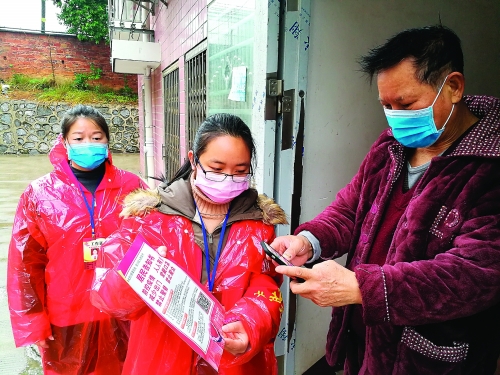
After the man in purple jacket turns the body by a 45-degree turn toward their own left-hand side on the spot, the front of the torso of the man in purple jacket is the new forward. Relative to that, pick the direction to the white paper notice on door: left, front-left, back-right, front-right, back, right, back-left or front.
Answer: back-right

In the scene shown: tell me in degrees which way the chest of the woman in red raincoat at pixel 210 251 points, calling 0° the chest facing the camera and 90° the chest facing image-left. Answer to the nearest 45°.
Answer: approximately 0°

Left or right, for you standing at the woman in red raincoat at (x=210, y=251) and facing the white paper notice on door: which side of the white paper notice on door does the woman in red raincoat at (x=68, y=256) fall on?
left

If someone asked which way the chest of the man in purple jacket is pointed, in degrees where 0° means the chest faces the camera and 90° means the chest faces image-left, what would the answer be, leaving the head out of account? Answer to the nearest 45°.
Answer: approximately 45°

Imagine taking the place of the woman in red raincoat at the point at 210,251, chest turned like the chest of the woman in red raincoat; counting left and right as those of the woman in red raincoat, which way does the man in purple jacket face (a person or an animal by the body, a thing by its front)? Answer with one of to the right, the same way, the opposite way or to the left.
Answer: to the right

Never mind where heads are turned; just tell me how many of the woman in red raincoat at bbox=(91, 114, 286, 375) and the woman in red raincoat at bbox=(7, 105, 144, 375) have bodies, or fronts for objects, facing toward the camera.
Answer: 2

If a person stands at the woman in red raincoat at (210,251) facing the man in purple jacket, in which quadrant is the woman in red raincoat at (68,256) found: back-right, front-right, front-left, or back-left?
back-left

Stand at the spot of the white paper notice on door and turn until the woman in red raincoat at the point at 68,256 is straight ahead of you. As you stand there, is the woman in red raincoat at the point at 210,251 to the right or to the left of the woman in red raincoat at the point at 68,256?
left

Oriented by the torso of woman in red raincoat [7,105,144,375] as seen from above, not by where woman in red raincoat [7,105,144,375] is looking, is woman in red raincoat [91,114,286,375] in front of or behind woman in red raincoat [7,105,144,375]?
in front

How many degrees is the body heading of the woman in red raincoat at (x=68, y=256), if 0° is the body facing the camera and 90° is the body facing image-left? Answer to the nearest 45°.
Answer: approximately 0°

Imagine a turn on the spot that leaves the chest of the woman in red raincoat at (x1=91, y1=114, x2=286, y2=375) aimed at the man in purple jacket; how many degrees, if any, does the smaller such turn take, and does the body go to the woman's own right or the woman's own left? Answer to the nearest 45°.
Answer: approximately 45° to the woman's own left

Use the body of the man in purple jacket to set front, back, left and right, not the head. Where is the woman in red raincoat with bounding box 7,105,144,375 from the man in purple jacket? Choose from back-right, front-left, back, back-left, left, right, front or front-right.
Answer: front-right

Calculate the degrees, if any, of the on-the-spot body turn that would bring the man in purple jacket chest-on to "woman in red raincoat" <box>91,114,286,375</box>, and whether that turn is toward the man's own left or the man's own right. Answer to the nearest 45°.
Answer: approximately 45° to the man's own right

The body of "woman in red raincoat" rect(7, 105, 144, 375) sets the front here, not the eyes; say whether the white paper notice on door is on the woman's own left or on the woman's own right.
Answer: on the woman's own left
